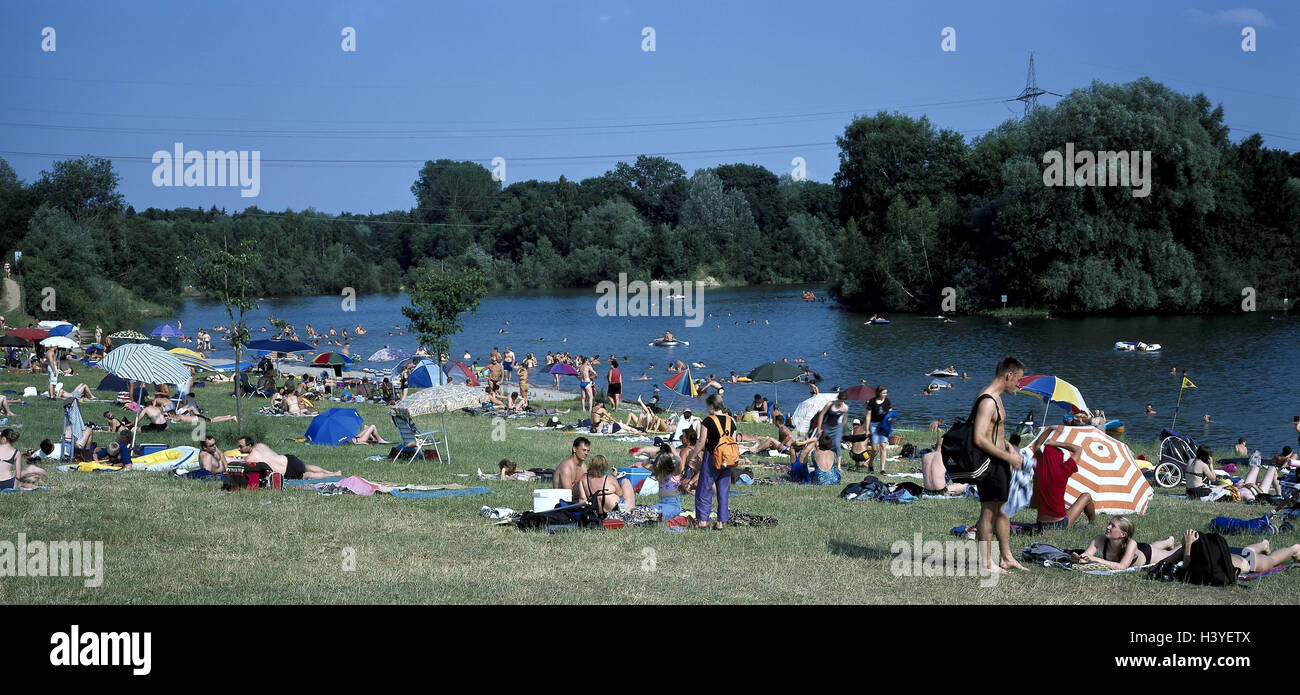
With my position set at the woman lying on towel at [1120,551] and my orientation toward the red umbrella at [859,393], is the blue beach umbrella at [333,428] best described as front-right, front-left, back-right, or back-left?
front-left

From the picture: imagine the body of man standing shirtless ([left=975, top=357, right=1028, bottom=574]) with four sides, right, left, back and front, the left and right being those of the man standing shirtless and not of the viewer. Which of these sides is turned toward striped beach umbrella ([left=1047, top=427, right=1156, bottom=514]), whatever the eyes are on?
left

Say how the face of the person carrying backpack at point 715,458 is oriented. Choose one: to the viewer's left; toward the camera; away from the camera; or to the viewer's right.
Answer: away from the camera

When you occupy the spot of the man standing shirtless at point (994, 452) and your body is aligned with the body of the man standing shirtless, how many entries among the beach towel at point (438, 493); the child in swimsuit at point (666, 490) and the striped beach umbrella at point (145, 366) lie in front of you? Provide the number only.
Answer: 0

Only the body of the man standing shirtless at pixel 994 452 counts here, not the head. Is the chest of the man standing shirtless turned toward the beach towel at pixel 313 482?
no

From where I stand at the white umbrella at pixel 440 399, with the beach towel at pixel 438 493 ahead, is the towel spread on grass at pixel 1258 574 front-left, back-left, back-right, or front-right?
front-left

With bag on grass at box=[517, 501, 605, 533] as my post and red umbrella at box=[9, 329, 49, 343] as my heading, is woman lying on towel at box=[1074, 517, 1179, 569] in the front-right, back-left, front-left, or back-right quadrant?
back-right

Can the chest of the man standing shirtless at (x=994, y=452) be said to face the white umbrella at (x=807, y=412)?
no

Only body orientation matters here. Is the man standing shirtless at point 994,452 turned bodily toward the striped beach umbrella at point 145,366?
no

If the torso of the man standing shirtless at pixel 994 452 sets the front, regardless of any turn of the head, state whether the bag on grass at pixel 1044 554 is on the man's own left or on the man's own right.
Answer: on the man's own left

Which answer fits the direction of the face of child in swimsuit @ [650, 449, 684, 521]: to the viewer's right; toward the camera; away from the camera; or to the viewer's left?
away from the camera
